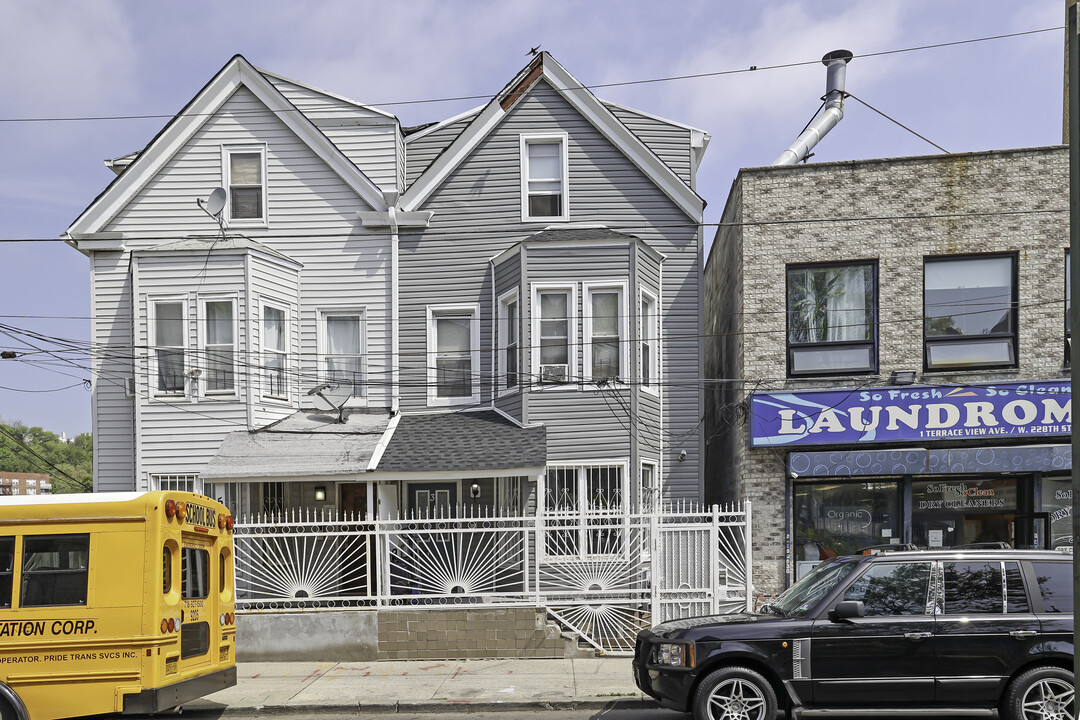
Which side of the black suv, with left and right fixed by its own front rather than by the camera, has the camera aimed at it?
left

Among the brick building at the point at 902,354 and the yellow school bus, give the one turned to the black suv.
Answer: the brick building

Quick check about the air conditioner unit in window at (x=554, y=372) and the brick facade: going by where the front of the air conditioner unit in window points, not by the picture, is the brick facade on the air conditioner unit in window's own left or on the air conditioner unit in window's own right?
on the air conditioner unit in window's own left

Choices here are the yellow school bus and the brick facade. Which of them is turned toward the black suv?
the brick facade

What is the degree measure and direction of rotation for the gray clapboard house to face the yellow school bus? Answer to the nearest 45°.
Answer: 0° — it already faces it

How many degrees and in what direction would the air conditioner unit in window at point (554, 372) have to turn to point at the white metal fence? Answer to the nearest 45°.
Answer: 0° — it already faces it

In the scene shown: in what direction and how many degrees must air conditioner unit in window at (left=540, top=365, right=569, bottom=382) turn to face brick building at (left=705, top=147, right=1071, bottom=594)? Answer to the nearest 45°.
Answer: approximately 90° to its left

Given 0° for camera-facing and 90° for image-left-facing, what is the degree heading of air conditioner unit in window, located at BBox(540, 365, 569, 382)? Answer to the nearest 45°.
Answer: approximately 0°

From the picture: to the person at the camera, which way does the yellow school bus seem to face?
facing away from the viewer and to the left of the viewer

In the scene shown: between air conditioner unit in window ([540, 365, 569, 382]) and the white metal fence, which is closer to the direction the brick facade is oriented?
the white metal fence

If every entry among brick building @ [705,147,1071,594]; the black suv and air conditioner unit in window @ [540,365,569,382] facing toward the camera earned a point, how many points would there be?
2

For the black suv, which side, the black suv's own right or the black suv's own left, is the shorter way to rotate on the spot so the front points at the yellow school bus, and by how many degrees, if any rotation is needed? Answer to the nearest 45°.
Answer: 0° — it already faces it
